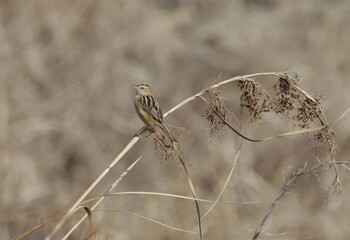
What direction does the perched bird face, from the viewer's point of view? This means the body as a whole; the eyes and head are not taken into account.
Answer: to the viewer's left
